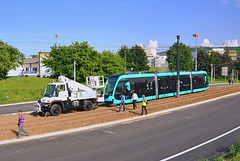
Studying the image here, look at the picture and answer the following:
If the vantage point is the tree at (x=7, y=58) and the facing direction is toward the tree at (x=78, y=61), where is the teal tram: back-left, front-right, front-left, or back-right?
front-right

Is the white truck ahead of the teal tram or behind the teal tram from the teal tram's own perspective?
ahead

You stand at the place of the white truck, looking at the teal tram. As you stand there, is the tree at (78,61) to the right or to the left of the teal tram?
left

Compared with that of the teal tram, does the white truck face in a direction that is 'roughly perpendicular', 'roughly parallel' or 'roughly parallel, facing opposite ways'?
roughly parallel

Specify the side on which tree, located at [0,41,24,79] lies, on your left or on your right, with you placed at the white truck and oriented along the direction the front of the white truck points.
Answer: on your right

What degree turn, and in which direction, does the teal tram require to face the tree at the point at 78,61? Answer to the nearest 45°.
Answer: approximately 90° to its right

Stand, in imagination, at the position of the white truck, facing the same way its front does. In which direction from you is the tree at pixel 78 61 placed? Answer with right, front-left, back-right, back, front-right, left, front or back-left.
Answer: back-right

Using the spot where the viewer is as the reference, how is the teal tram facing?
facing the viewer and to the left of the viewer

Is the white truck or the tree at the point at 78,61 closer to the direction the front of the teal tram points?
the white truck

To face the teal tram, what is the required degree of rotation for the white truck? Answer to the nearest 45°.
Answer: approximately 180°

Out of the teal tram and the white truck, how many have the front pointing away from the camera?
0

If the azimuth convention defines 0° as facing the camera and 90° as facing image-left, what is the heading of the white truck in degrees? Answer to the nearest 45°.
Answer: approximately 45°

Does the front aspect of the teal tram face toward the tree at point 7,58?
no

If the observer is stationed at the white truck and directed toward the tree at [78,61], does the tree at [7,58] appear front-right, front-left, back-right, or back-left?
front-left
